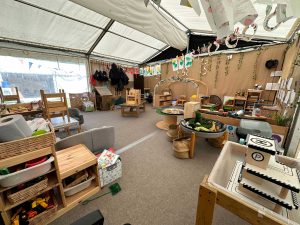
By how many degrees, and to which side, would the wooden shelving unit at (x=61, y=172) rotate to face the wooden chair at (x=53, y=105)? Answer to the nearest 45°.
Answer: approximately 135° to its left

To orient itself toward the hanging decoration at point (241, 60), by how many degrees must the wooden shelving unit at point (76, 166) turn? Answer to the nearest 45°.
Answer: approximately 45° to its left

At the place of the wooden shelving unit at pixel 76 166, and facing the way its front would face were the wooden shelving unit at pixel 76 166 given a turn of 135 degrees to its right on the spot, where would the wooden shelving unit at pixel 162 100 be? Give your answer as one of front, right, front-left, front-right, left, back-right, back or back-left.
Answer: back-right

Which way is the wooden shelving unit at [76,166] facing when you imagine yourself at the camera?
facing the viewer and to the right of the viewer

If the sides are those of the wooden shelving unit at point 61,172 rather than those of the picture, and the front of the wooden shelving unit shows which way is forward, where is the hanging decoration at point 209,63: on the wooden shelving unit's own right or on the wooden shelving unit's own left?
on the wooden shelving unit's own left

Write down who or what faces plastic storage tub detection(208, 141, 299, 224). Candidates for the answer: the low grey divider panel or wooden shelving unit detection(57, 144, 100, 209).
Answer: the wooden shelving unit

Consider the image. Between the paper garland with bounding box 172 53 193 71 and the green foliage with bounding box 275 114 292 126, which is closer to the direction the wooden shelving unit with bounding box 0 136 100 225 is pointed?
the green foliage

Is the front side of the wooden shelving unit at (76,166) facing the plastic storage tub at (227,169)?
yes
